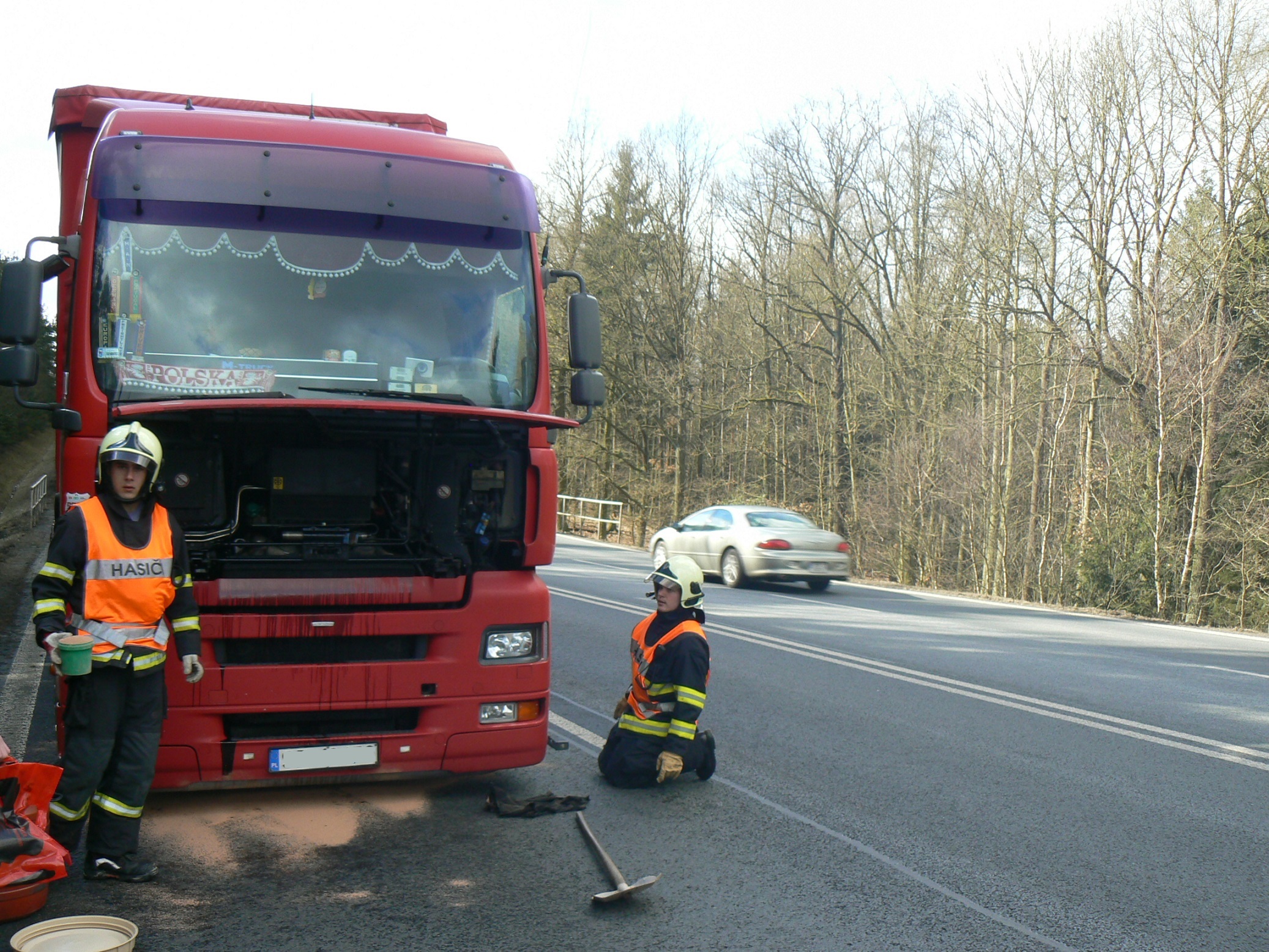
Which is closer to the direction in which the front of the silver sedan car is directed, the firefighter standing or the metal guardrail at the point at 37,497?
the metal guardrail

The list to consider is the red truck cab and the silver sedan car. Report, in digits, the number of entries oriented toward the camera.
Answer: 1

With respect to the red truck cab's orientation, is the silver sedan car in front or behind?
behind

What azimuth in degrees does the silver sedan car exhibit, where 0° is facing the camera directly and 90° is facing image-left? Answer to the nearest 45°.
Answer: approximately 135°

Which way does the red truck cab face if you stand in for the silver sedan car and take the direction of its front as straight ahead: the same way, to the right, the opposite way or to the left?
the opposite way

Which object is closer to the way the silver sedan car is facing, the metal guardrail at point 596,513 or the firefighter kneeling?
the metal guardrail

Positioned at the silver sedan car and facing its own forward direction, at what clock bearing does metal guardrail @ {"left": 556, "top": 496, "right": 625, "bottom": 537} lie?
The metal guardrail is roughly at 1 o'clock from the silver sedan car.

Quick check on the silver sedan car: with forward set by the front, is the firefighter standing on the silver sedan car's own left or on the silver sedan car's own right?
on the silver sedan car's own left

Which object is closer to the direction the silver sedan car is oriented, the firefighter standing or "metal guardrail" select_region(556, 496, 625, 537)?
the metal guardrail

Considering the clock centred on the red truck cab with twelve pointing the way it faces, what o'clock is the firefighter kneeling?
The firefighter kneeling is roughly at 9 o'clock from the red truck cab.
